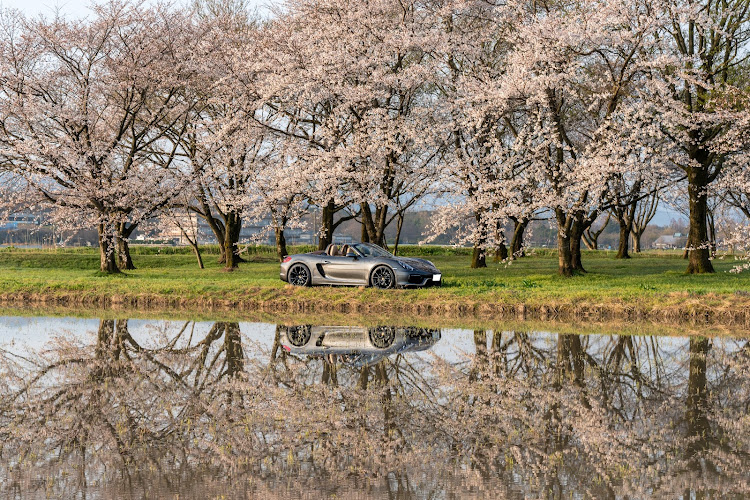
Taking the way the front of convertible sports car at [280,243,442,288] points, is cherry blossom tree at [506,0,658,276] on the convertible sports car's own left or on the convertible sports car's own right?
on the convertible sports car's own left

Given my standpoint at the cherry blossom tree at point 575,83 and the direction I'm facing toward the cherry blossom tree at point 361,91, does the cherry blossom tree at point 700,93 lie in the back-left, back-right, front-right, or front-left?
back-right

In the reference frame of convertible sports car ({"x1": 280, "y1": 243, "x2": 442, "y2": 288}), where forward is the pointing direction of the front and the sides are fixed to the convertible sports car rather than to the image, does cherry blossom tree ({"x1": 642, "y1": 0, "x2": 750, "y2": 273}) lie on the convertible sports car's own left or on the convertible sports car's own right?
on the convertible sports car's own left

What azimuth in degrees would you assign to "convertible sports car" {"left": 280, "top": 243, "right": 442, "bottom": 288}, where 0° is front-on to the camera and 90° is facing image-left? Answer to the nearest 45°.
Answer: approximately 315°

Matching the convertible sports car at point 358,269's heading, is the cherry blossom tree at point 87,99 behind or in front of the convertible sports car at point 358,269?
behind

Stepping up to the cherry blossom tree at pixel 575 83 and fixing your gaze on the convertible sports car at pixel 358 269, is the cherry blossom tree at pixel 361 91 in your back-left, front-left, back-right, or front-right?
front-right

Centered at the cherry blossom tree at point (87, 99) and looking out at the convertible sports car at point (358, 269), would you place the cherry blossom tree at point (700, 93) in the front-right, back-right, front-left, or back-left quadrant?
front-left
